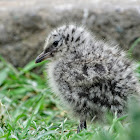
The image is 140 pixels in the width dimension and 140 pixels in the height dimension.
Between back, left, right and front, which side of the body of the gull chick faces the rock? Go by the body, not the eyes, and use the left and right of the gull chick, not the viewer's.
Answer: right

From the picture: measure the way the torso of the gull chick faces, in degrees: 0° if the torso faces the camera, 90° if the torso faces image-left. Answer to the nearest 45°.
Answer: approximately 90°
